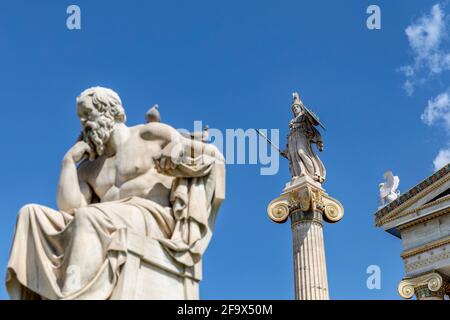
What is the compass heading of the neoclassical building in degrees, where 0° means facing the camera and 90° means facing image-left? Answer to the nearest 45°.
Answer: approximately 45°

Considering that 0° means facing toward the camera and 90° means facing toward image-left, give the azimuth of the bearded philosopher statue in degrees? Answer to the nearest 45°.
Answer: approximately 45°
